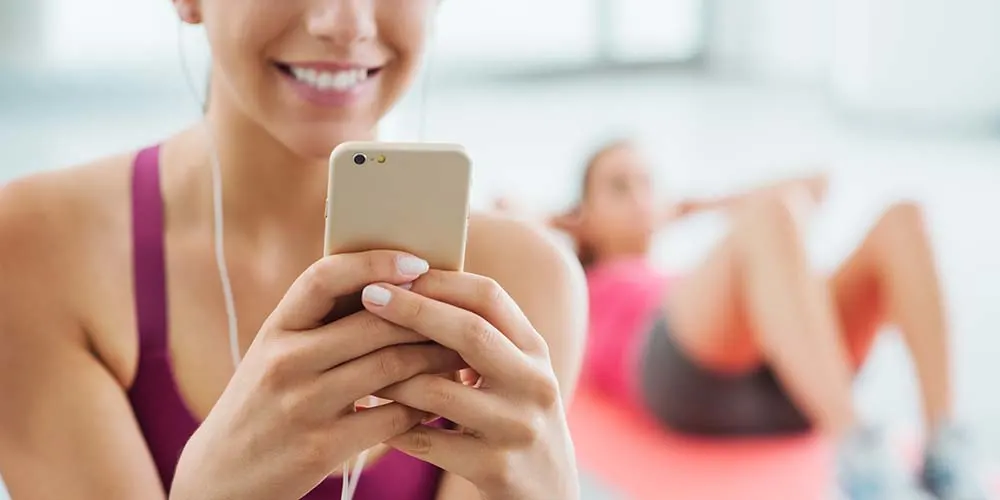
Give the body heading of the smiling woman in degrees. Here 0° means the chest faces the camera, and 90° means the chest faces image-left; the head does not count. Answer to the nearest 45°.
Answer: approximately 0°

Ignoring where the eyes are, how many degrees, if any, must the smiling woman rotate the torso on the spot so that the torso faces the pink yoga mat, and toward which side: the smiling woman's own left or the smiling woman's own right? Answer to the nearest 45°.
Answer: approximately 135° to the smiling woman's own left
